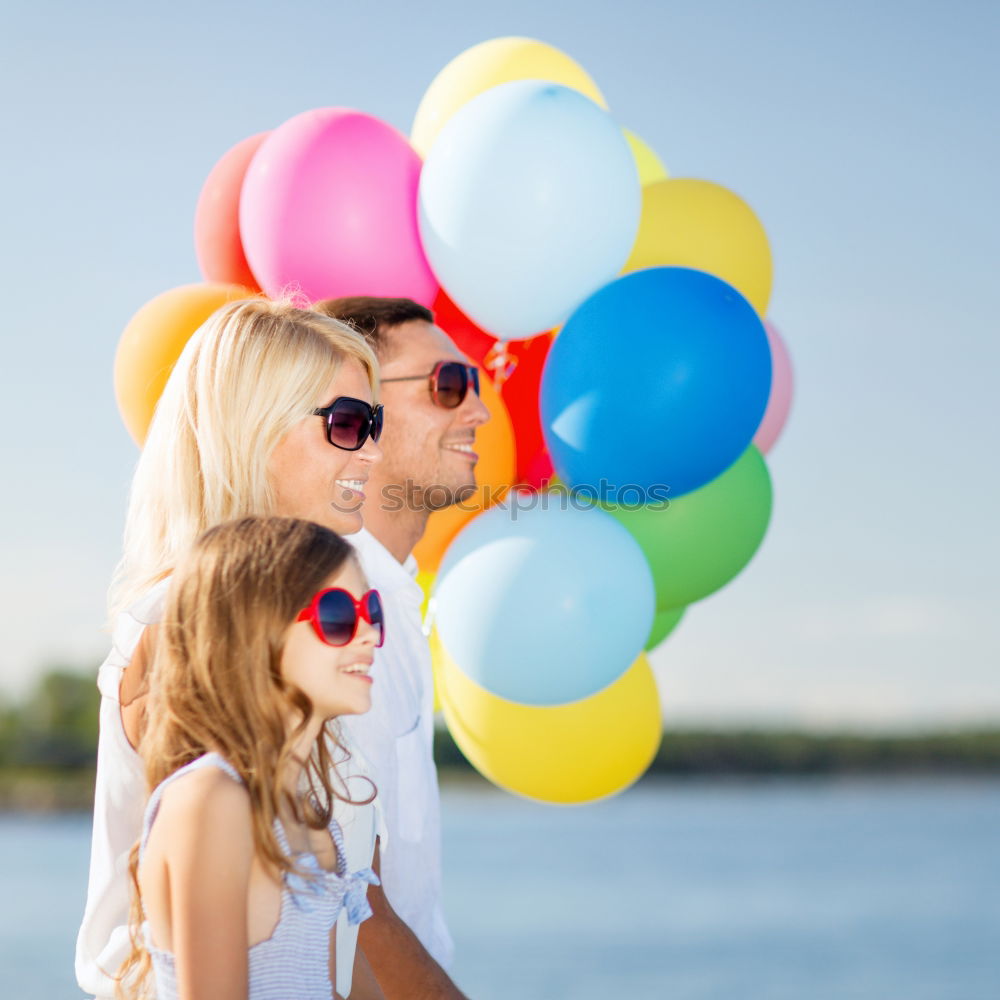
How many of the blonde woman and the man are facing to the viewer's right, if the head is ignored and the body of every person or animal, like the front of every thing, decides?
2

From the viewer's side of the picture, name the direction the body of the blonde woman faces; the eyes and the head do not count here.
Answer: to the viewer's right

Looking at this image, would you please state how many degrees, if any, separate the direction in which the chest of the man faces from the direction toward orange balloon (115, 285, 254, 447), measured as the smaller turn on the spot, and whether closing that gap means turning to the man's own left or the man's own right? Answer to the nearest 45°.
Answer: approximately 135° to the man's own left

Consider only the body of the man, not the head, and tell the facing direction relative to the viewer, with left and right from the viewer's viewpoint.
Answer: facing to the right of the viewer

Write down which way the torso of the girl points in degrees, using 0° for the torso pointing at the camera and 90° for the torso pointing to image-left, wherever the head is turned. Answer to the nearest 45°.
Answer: approximately 270°

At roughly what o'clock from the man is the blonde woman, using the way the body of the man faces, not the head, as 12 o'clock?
The blonde woman is roughly at 4 o'clock from the man.

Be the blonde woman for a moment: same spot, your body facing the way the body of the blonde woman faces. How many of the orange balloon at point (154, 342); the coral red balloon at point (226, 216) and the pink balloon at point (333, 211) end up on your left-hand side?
3
